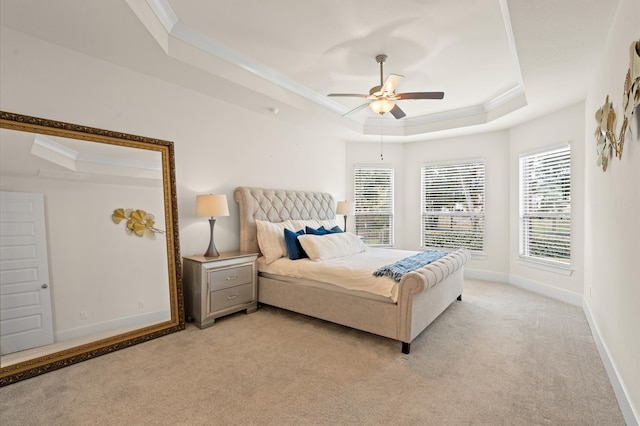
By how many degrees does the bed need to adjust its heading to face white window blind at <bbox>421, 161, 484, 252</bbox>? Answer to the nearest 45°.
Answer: approximately 90° to its left

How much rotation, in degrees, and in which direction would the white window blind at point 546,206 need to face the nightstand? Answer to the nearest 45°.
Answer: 0° — it already faces it

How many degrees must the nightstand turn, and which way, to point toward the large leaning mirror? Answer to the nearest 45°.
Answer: approximately 135° to its right

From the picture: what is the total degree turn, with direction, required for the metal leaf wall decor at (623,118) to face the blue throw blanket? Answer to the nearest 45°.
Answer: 0° — it already faces it

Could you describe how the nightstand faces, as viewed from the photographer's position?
facing the viewer and to the right of the viewer

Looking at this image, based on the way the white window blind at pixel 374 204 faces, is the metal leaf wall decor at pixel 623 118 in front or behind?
in front

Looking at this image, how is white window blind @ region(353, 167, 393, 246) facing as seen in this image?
toward the camera

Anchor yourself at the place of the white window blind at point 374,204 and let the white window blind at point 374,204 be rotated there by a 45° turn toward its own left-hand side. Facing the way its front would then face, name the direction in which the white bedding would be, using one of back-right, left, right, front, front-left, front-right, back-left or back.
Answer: front-right

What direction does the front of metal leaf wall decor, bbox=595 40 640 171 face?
to the viewer's left

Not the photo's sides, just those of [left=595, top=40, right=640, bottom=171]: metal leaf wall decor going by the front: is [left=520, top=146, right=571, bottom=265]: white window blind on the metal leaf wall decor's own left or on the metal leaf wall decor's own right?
on the metal leaf wall decor's own right

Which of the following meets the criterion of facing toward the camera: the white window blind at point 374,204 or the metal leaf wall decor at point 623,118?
the white window blind

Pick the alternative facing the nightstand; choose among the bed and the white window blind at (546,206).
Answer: the white window blind

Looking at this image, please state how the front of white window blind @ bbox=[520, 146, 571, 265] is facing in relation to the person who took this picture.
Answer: facing the viewer and to the left of the viewer
